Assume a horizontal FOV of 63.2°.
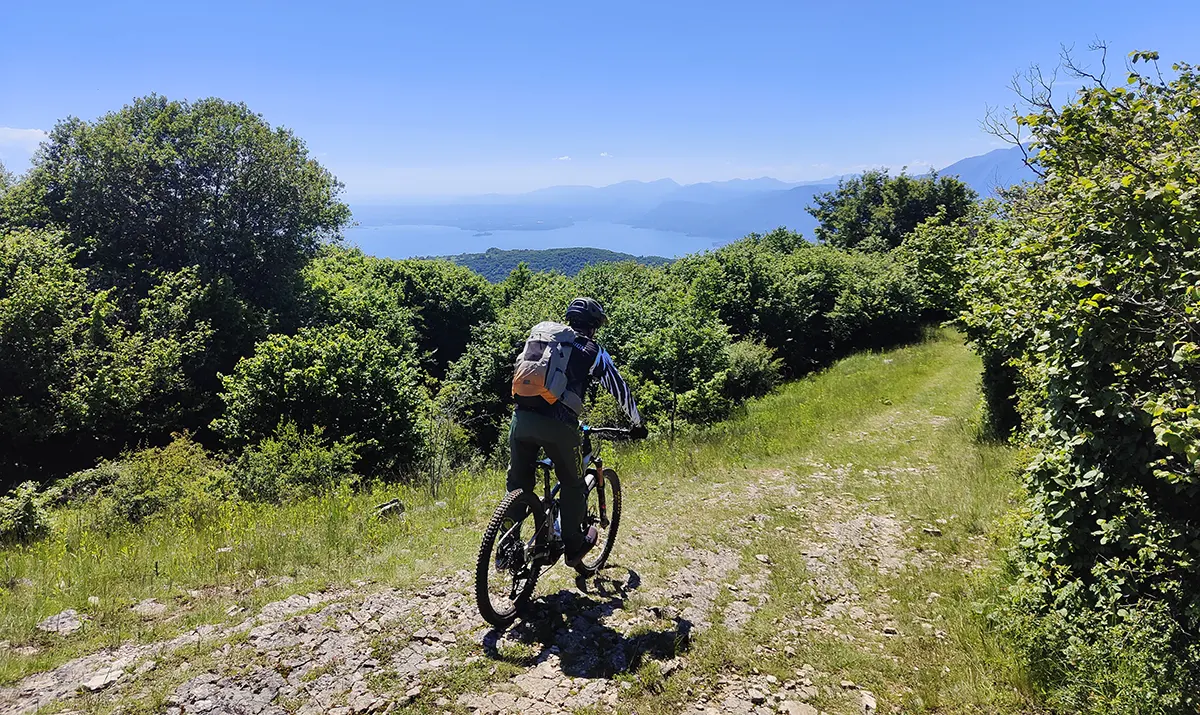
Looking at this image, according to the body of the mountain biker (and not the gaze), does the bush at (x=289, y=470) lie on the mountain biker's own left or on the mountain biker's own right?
on the mountain biker's own left

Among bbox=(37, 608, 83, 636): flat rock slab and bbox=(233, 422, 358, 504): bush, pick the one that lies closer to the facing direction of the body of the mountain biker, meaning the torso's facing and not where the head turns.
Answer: the bush

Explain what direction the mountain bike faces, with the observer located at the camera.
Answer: facing away from the viewer and to the right of the viewer

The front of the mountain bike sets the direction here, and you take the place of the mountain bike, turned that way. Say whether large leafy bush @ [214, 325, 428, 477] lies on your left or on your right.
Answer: on your left

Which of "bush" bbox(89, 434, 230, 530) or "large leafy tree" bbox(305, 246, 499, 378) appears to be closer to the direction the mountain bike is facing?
the large leafy tree

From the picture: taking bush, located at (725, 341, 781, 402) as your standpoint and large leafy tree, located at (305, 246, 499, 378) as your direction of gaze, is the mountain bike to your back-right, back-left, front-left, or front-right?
back-left

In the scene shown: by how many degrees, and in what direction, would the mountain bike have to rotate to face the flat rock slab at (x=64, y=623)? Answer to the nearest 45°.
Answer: approximately 135° to its left

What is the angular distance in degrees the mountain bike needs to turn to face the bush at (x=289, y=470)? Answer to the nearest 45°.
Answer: approximately 90° to its left

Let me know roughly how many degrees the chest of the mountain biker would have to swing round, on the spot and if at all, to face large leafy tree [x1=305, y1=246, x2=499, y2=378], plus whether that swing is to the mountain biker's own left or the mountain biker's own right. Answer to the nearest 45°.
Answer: approximately 45° to the mountain biker's own left

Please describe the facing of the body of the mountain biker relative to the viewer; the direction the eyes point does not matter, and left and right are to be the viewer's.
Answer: facing away from the viewer and to the right of the viewer
